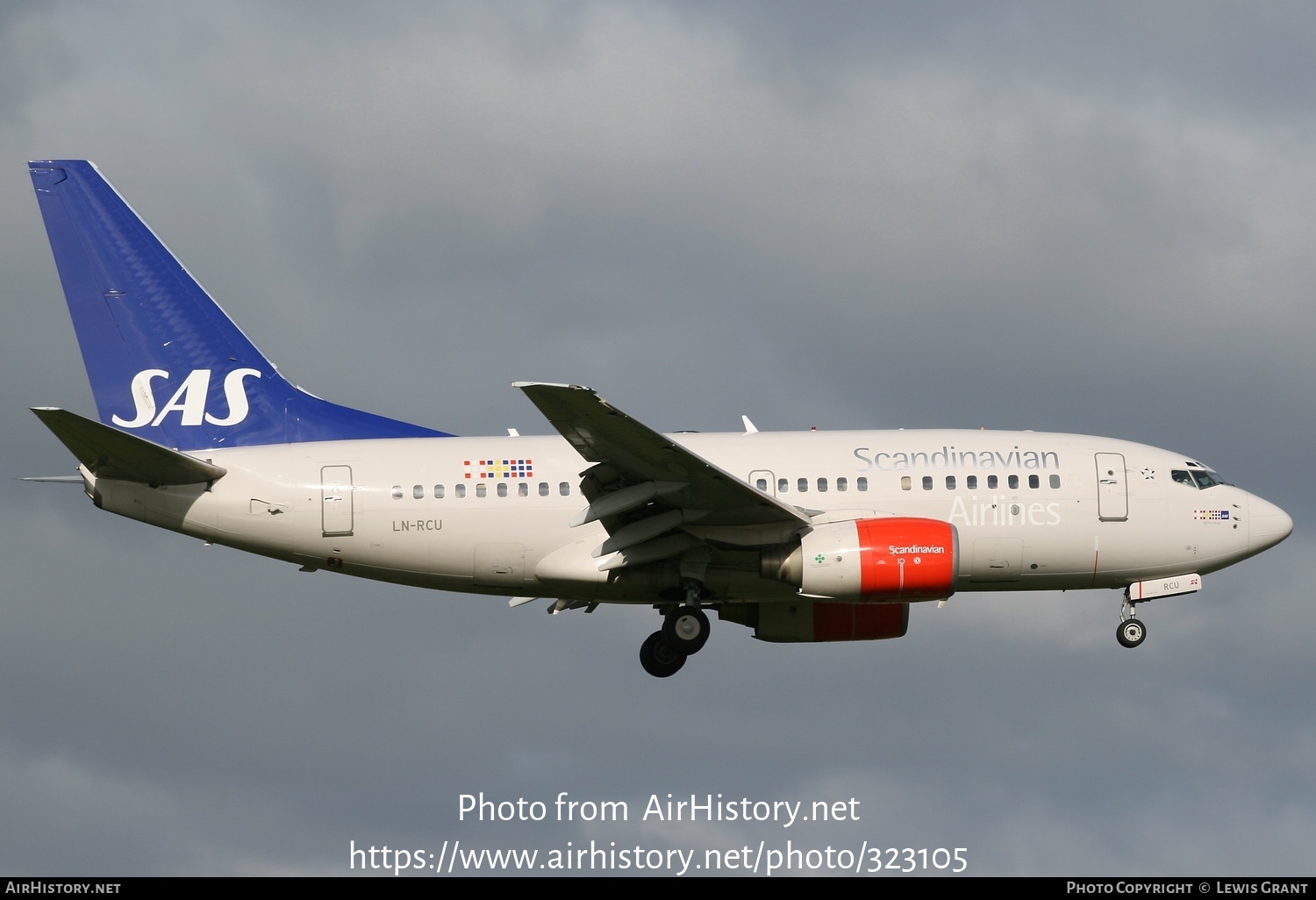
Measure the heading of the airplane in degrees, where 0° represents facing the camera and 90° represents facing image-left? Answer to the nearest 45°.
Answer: approximately 270°
